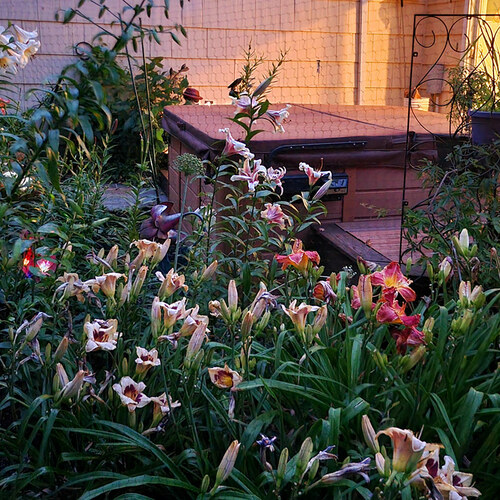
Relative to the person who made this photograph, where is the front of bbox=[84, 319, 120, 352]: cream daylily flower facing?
facing the viewer

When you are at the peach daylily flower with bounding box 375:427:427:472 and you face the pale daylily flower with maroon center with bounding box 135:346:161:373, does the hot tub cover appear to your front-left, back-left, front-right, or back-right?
front-right

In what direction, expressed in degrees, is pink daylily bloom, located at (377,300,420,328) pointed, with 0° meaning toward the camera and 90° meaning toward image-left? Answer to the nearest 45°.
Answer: approximately 0°

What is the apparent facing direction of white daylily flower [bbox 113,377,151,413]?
toward the camera

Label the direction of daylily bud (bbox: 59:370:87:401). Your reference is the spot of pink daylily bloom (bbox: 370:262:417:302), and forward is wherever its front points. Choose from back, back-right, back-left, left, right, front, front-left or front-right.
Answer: front-right

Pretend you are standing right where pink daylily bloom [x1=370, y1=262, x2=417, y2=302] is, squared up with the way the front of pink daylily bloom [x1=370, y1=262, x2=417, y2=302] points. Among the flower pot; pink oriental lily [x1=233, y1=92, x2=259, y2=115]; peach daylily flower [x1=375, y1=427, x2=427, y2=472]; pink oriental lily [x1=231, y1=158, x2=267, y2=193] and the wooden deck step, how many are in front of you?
1

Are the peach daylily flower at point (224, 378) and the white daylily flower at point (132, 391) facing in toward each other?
no

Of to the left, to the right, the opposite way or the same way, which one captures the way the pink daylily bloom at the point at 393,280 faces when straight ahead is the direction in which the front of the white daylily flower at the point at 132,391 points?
the same way

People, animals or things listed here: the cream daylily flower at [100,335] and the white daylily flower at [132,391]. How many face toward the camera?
2

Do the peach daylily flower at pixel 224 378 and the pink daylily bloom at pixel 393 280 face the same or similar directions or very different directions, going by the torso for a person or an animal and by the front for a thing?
same or similar directions

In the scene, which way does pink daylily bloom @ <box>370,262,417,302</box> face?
toward the camera

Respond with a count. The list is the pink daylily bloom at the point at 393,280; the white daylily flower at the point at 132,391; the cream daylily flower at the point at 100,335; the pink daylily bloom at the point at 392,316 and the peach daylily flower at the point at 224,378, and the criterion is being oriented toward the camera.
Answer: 5
